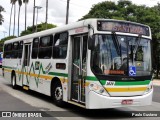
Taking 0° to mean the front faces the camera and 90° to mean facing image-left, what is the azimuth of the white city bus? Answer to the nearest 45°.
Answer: approximately 315°

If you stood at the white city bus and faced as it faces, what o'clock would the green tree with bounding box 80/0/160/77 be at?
The green tree is roughly at 8 o'clock from the white city bus.
